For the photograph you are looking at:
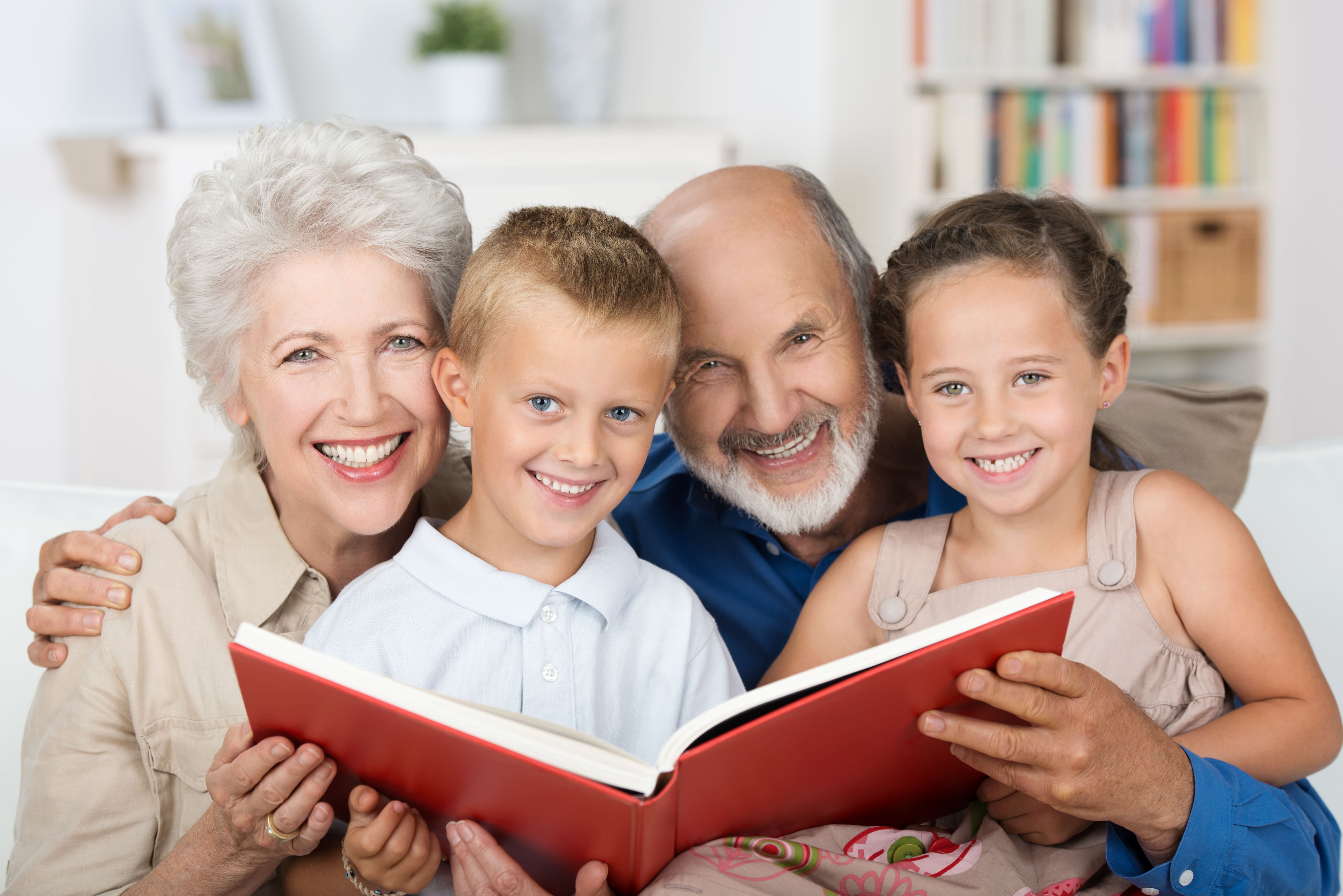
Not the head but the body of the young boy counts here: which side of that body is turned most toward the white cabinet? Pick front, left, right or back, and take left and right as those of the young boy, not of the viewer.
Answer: back

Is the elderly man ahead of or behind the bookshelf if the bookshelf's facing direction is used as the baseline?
ahead

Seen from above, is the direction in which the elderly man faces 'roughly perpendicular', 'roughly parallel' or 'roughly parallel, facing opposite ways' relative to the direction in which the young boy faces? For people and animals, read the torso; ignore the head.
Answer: roughly parallel

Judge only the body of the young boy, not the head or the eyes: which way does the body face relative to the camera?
toward the camera

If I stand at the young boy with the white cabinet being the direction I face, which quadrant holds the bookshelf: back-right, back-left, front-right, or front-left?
front-right

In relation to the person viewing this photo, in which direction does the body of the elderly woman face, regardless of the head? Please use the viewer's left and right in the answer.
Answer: facing the viewer and to the right of the viewer

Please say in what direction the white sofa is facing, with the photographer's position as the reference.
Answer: facing the viewer

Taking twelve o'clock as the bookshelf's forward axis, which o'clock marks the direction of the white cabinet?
The white cabinet is roughly at 2 o'clock from the bookshelf.

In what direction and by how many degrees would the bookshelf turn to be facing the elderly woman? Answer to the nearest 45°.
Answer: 0° — it already faces them

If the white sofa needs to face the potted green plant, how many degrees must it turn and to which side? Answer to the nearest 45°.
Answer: approximately 135° to its right

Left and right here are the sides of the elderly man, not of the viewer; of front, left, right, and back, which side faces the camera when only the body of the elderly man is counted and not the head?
front
